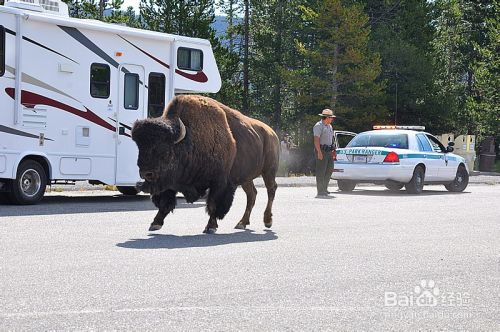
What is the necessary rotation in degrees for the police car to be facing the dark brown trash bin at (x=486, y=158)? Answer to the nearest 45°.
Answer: approximately 45° to its left

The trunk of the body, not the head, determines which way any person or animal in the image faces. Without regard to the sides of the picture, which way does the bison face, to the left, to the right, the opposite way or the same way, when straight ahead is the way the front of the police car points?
the opposite way

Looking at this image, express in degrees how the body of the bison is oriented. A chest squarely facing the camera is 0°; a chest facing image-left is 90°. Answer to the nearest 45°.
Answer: approximately 45°

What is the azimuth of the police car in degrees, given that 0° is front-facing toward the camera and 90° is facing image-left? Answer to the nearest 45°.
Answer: approximately 225°

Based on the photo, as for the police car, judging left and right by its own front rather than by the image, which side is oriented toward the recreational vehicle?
back

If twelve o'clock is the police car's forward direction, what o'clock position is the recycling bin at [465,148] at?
The recycling bin is roughly at 11 o'clock from the police car.

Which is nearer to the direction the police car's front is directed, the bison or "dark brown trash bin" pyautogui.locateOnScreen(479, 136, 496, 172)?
the dark brown trash bin

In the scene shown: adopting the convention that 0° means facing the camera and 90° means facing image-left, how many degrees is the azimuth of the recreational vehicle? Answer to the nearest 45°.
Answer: approximately 225°

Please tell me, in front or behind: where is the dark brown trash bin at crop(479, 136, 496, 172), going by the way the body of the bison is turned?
behind

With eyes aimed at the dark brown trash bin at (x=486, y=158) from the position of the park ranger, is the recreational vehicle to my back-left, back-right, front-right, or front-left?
back-left

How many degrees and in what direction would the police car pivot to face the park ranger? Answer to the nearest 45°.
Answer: approximately 180°
